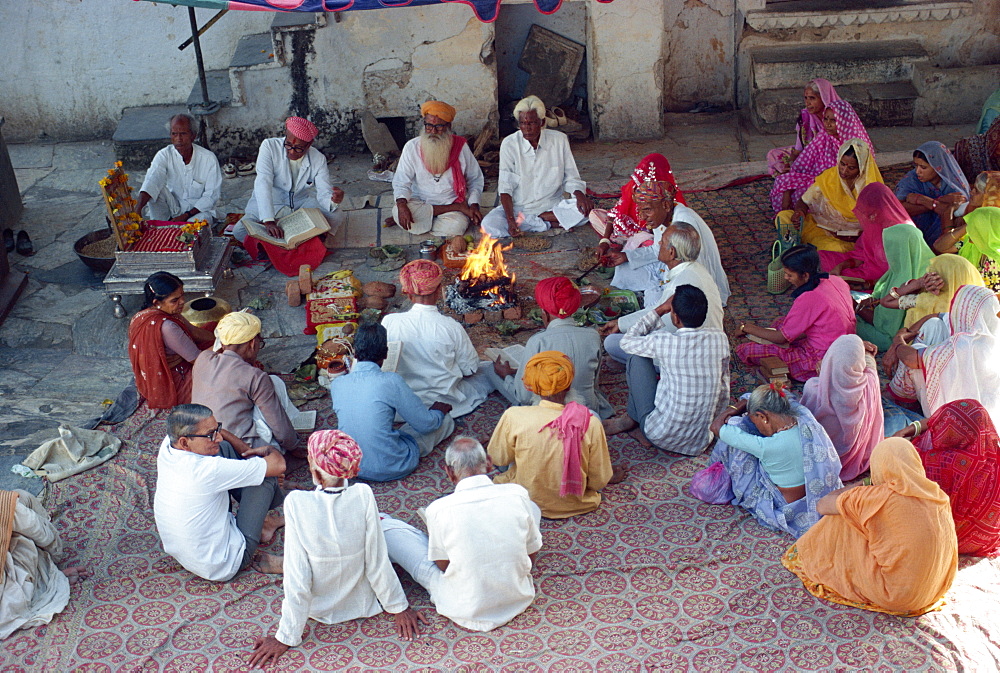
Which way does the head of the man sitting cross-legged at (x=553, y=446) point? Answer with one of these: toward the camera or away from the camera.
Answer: away from the camera

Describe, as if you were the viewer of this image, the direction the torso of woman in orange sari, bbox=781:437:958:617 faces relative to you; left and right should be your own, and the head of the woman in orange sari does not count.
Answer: facing away from the viewer and to the left of the viewer

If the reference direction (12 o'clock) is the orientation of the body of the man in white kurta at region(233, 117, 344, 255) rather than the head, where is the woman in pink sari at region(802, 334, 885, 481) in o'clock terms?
The woman in pink sari is roughly at 11 o'clock from the man in white kurta.

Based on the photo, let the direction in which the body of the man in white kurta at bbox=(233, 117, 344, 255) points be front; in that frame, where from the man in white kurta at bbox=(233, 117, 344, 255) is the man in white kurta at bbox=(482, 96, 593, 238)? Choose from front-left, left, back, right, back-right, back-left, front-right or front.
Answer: left

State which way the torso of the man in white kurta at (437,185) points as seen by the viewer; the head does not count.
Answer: toward the camera

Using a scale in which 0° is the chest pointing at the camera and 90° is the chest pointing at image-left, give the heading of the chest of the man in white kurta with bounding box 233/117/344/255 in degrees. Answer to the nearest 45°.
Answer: approximately 0°

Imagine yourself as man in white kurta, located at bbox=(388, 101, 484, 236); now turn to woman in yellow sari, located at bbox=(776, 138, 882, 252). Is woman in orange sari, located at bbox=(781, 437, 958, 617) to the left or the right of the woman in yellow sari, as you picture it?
right

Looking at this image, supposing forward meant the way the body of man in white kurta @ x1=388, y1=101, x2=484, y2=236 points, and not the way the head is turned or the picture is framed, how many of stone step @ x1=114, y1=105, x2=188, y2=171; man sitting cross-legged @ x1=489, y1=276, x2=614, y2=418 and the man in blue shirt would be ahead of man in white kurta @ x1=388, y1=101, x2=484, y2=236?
2

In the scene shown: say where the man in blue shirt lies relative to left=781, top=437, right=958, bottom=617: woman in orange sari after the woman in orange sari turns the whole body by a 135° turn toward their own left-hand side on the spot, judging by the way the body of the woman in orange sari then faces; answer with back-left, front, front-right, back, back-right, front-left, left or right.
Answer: right

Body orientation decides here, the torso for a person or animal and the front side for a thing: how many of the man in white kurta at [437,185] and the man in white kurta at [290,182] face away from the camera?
0

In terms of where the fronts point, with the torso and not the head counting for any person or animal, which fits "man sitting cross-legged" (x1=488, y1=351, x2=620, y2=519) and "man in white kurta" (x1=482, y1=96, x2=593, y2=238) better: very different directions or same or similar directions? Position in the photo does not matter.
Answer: very different directions

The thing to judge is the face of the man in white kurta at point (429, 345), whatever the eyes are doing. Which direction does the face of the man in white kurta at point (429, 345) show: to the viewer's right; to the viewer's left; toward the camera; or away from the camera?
away from the camera

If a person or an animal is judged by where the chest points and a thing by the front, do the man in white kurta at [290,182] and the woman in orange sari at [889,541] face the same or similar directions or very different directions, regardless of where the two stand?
very different directions
